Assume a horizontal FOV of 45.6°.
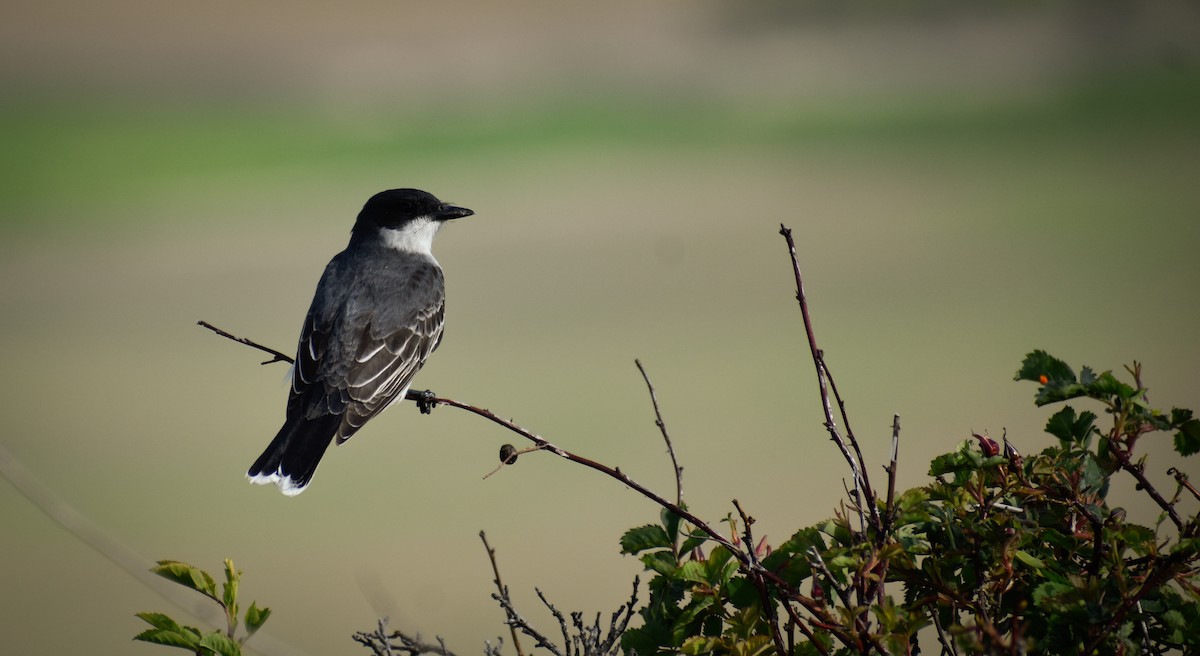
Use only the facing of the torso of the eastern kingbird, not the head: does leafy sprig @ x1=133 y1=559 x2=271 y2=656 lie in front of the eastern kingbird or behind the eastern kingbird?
behind

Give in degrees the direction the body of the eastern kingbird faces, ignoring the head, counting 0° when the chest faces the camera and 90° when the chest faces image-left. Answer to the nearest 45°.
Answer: approximately 225°
